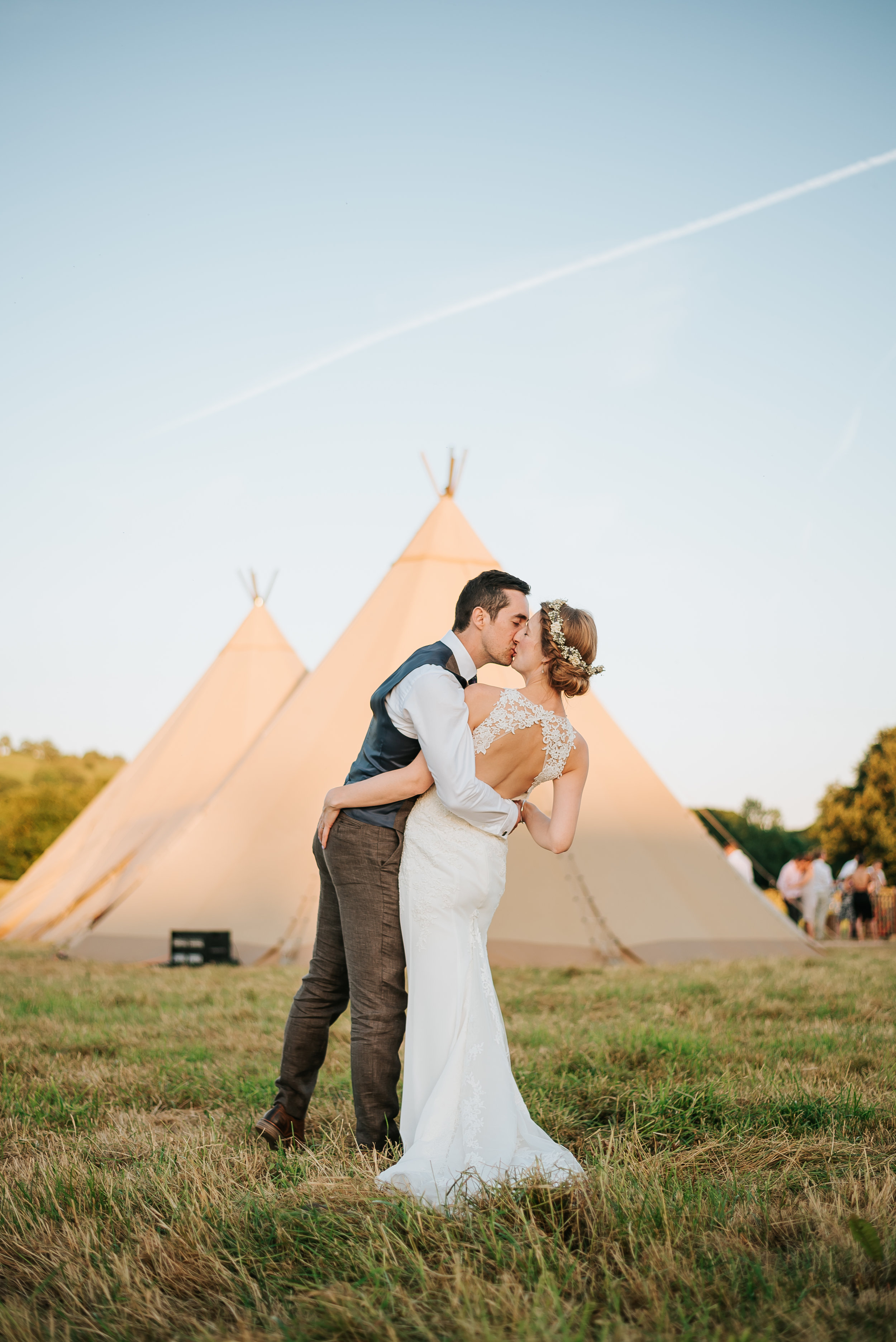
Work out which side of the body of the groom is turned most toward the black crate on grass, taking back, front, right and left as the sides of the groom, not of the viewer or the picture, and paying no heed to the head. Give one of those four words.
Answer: left

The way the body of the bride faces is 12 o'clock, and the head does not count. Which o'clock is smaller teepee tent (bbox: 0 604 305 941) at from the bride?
The smaller teepee tent is roughly at 1 o'clock from the bride.

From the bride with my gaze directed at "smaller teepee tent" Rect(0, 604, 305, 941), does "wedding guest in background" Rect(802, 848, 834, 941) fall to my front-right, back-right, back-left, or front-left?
front-right

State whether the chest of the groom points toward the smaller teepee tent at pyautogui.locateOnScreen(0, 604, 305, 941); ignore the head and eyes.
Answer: no

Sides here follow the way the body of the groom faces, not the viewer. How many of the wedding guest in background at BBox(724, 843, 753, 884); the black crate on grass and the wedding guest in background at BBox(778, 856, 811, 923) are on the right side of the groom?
0

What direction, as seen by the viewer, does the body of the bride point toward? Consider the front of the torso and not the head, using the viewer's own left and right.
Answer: facing away from the viewer and to the left of the viewer

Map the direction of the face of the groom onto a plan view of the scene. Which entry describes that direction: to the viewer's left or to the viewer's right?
to the viewer's right

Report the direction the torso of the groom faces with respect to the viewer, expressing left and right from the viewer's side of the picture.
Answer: facing to the right of the viewer

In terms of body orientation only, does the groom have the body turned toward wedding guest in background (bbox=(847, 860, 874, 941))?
no

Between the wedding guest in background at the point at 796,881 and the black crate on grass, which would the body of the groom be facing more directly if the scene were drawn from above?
the wedding guest in background

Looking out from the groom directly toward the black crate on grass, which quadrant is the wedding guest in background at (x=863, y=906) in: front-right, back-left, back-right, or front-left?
front-right

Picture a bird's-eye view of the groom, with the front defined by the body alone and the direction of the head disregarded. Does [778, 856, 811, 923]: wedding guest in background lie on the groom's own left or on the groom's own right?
on the groom's own left

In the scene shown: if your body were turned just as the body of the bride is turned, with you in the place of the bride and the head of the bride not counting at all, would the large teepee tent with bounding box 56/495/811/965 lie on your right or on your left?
on your right

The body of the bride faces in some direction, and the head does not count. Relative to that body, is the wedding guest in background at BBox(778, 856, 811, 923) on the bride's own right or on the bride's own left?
on the bride's own right

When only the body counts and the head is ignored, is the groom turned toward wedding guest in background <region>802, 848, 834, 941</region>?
no
